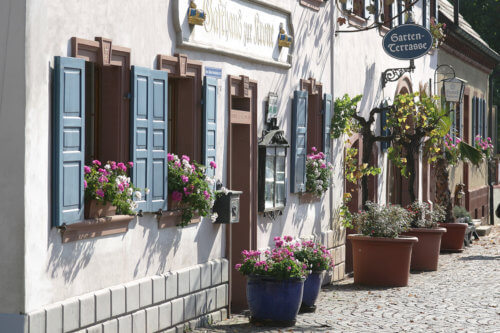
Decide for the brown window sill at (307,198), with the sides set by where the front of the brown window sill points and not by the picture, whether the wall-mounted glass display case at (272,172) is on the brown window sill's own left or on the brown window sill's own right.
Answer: on the brown window sill's own right

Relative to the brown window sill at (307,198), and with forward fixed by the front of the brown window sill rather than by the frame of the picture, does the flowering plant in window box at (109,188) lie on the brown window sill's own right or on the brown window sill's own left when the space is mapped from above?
on the brown window sill's own right

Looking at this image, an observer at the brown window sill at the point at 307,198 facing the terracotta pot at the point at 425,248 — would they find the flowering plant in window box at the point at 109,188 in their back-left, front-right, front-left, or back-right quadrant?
back-right

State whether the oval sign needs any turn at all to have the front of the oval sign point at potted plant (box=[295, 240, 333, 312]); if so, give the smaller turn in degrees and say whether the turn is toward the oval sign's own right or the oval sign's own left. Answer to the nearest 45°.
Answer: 0° — it already faces it

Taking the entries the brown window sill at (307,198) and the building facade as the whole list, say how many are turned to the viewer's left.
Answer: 0

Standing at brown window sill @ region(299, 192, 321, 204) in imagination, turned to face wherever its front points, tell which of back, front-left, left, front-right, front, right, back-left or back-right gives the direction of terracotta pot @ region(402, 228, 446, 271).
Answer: left

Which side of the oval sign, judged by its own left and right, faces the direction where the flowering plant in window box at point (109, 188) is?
front

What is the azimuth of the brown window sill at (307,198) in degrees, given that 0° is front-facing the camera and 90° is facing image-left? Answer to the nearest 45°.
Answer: approximately 315°

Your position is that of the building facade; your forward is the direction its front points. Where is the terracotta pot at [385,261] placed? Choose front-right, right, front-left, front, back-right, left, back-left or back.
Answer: left
